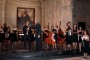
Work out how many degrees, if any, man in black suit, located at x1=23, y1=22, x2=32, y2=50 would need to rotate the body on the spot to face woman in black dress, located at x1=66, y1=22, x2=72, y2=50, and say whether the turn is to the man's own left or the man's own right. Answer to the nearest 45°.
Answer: approximately 90° to the man's own left

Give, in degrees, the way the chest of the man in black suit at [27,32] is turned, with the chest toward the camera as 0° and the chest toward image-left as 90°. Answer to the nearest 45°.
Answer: approximately 0°

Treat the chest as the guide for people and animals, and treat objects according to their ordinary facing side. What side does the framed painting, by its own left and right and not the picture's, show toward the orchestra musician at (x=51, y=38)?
front
